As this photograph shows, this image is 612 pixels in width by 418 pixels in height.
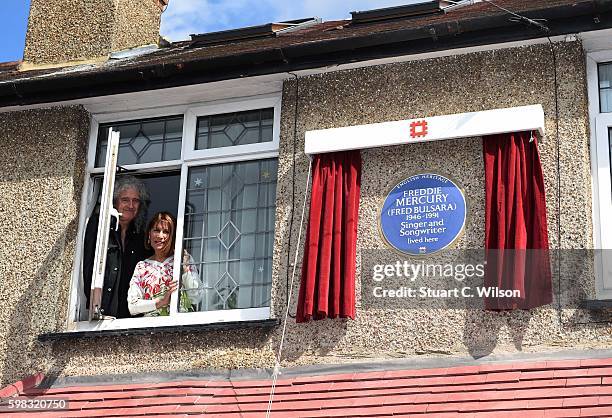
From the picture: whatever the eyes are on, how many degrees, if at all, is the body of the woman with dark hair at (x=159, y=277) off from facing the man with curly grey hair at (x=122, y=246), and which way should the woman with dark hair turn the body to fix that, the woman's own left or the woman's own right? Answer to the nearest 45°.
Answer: approximately 135° to the woman's own right

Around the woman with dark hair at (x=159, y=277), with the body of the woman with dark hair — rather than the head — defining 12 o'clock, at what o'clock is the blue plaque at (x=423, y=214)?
The blue plaque is roughly at 10 o'clock from the woman with dark hair.

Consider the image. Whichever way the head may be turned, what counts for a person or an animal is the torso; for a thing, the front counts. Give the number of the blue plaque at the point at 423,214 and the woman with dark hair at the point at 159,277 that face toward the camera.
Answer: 2

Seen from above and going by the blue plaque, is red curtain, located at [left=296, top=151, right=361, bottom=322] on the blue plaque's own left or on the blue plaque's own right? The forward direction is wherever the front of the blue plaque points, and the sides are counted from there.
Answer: on the blue plaque's own right

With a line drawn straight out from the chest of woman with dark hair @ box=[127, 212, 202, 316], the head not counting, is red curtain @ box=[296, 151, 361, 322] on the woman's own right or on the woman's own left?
on the woman's own left

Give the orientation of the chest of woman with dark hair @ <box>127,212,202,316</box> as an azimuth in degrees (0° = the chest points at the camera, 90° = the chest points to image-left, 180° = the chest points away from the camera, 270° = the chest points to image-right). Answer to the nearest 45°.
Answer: approximately 0°
